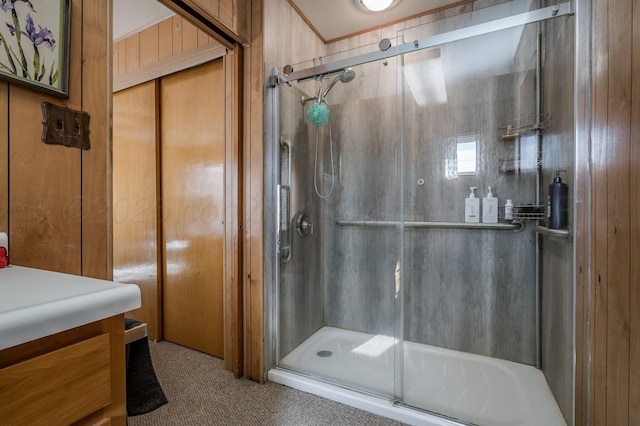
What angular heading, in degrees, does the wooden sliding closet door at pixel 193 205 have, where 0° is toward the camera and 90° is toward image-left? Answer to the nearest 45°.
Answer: approximately 45°

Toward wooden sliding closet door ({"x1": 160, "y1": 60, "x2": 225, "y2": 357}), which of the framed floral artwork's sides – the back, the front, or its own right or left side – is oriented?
left

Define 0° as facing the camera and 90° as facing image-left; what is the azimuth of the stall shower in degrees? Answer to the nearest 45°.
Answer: approximately 45°

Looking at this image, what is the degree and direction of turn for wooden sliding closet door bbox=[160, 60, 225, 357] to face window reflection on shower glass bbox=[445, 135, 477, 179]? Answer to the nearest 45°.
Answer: approximately 90° to its left

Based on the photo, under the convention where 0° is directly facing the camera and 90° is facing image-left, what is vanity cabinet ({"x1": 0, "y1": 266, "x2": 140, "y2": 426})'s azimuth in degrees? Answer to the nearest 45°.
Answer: approximately 315°

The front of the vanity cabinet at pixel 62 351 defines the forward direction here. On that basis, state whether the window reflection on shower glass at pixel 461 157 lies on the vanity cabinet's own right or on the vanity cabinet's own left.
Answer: on the vanity cabinet's own left

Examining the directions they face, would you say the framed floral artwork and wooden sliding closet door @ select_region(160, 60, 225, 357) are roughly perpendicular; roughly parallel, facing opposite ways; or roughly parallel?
roughly perpendicular
